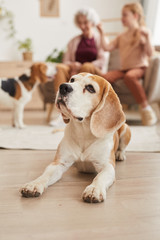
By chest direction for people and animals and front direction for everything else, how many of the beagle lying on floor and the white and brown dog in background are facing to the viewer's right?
1

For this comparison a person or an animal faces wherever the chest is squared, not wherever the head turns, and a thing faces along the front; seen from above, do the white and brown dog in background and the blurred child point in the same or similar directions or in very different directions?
very different directions

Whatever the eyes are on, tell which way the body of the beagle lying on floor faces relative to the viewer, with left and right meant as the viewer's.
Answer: facing the viewer and to the left of the viewer

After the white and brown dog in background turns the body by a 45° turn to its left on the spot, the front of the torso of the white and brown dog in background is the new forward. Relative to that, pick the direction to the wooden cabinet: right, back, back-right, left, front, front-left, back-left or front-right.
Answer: front-left

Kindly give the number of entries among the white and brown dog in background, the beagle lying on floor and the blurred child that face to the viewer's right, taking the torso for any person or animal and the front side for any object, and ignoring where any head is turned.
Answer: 1

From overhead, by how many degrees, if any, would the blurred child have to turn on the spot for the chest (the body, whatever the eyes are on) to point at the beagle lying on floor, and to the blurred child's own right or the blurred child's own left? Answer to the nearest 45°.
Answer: approximately 45° to the blurred child's own left

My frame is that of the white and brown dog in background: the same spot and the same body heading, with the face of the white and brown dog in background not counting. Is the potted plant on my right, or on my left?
on my left

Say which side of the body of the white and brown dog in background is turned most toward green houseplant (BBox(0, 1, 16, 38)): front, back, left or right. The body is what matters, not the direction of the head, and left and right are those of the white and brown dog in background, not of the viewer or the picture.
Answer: left

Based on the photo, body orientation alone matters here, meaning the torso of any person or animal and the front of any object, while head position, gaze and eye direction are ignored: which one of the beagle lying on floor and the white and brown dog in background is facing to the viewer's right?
the white and brown dog in background

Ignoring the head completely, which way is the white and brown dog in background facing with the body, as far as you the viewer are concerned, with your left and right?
facing to the right of the viewer

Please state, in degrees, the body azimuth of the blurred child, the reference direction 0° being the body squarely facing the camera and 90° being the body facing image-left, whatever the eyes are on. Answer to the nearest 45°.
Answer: approximately 45°
